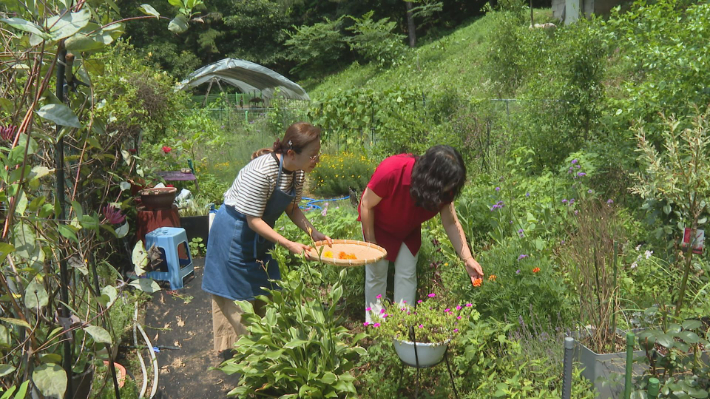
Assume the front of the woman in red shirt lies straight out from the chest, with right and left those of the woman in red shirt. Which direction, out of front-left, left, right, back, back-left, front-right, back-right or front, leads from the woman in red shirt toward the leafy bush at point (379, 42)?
back-left

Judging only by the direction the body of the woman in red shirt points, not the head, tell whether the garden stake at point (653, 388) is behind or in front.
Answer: in front

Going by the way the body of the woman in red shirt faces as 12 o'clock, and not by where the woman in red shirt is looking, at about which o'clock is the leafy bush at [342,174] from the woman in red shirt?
The leafy bush is roughly at 7 o'clock from the woman in red shirt.

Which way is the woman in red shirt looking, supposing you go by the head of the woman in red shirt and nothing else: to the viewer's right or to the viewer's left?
to the viewer's right

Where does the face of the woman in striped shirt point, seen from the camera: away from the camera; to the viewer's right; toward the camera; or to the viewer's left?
to the viewer's right

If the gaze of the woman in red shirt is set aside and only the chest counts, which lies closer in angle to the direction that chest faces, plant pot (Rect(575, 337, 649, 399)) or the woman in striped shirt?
the plant pot

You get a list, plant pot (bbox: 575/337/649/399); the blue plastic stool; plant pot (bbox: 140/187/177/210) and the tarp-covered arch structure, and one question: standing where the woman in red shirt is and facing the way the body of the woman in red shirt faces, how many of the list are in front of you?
1

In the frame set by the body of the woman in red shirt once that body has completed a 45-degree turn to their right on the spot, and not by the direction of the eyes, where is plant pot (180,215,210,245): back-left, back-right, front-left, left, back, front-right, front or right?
back-right

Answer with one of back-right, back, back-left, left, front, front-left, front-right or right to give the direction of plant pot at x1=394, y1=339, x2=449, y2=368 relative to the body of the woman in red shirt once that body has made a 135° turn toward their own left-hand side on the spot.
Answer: back

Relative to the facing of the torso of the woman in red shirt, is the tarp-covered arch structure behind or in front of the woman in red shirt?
behind

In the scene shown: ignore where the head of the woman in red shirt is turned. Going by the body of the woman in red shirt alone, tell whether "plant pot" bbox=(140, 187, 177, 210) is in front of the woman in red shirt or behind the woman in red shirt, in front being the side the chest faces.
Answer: behind

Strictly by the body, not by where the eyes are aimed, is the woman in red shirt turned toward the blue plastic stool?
no

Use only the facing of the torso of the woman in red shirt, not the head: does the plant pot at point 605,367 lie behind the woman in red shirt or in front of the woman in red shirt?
in front

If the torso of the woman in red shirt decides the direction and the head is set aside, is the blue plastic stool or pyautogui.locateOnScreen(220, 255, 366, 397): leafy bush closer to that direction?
the leafy bush

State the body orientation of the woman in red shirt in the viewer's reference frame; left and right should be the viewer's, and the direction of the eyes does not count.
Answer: facing the viewer and to the right of the viewer

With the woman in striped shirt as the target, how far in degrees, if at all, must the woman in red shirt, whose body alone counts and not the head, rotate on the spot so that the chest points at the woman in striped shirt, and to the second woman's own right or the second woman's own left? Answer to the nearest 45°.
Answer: approximately 135° to the second woman's own right

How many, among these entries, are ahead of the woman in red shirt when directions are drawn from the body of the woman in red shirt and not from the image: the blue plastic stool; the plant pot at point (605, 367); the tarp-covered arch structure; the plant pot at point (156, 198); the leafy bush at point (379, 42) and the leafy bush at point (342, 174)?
1
